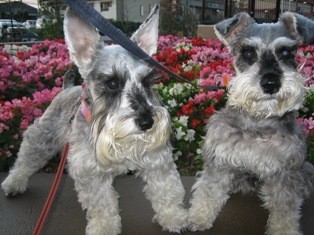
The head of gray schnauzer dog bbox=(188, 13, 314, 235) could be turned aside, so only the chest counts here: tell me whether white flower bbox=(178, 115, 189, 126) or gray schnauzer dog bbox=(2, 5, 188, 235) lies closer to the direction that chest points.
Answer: the gray schnauzer dog

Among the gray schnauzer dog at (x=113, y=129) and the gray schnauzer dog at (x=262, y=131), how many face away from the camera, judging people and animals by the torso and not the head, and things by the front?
0

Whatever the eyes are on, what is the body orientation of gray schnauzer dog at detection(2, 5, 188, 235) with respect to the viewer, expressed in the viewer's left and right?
facing the viewer and to the right of the viewer

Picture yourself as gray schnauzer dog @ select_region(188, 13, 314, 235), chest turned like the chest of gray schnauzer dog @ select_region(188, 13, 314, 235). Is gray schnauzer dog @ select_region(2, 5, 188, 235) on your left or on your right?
on your right

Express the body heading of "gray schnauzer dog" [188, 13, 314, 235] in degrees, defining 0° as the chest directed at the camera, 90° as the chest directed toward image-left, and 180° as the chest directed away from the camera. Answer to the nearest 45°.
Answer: approximately 0°

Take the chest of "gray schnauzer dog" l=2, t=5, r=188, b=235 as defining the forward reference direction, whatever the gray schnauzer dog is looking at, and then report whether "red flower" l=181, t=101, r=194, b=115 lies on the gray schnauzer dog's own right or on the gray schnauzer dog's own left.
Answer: on the gray schnauzer dog's own left

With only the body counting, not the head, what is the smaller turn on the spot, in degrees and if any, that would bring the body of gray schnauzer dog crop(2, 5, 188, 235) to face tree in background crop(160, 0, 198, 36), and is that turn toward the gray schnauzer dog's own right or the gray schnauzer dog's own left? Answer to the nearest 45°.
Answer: approximately 135° to the gray schnauzer dog's own left

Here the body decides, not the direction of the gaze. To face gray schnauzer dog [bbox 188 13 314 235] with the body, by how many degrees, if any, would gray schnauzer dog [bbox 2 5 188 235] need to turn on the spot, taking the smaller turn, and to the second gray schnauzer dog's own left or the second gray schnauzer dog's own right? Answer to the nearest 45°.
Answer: approximately 45° to the second gray schnauzer dog's own left

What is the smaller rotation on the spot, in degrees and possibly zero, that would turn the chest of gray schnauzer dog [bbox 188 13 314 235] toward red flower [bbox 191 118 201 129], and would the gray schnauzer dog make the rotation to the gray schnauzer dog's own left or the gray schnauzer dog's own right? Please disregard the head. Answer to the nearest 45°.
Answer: approximately 135° to the gray schnauzer dog's own right

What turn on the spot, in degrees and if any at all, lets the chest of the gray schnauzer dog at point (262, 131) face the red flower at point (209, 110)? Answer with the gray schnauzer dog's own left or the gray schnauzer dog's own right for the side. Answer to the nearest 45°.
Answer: approximately 180°
